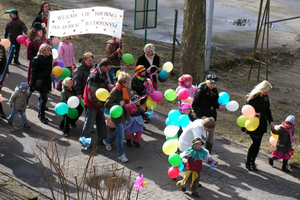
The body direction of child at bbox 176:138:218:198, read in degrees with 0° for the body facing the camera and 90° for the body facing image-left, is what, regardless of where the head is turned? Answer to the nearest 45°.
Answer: approximately 315°

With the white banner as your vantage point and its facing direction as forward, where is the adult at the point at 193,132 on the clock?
The adult is roughly at 11 o'clock from the white banner.

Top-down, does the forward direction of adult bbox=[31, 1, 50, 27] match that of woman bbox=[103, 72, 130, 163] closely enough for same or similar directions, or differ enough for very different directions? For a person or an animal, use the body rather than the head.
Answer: same or similar directions

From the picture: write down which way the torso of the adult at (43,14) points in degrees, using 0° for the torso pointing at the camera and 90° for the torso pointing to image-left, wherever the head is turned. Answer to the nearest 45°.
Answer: approximately 315°

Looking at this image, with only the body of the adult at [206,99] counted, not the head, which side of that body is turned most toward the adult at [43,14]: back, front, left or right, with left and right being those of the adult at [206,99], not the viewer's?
back

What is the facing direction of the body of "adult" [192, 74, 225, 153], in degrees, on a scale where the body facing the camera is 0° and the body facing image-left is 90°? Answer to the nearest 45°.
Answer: approximately 315°

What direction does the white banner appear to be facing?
toward the camera
